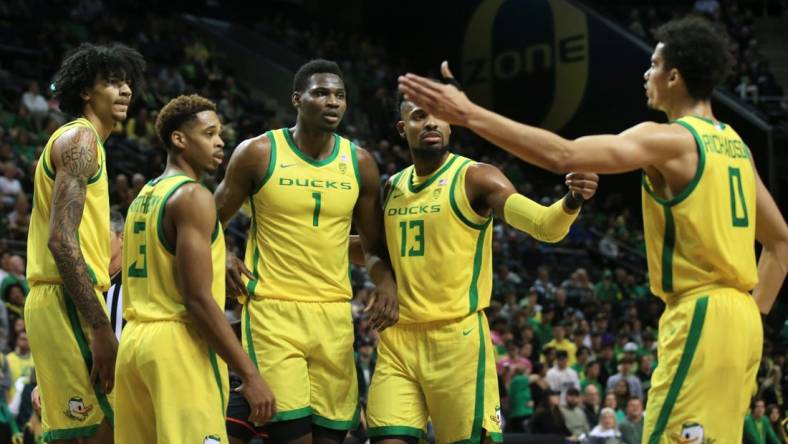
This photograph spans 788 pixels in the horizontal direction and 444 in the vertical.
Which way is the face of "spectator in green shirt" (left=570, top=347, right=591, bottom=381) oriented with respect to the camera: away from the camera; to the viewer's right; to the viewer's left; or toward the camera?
toward the camera

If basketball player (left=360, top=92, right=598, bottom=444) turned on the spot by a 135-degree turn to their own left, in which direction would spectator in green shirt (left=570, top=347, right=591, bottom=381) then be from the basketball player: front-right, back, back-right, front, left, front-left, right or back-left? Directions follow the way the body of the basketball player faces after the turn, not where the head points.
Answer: left

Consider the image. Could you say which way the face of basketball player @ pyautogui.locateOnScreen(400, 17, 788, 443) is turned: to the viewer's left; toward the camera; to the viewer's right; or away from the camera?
to the viewer's left

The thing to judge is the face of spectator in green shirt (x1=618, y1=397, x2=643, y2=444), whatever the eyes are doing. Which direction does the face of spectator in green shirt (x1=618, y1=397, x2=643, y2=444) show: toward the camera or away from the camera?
toward the camera

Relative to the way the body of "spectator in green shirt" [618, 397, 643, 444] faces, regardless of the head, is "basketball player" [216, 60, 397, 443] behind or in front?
in front

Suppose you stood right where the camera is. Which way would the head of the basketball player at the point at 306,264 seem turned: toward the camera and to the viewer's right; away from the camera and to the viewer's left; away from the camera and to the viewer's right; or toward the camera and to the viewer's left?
toward the camera and to the viewer's right

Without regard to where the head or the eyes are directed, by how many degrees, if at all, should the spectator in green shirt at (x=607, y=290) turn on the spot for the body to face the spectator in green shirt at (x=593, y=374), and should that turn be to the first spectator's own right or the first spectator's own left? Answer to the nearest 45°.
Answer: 0° — they already face them

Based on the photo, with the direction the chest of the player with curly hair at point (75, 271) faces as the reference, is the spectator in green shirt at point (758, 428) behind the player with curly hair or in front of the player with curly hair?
in front

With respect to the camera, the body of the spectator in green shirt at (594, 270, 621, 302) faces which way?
toward the camera

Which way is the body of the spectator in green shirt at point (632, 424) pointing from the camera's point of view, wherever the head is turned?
toward the camera

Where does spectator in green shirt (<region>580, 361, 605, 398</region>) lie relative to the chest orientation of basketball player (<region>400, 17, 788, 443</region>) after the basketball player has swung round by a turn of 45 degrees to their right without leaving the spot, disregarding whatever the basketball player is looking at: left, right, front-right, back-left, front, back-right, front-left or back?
front

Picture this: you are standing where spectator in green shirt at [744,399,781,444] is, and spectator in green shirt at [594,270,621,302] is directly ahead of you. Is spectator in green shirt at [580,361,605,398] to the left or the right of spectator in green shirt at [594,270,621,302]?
left

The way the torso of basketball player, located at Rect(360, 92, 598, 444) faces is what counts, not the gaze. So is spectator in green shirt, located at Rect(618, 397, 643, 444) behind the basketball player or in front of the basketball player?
behind

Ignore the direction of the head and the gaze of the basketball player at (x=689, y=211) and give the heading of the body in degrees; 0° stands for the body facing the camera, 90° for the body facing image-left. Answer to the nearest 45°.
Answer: approximately 135°
